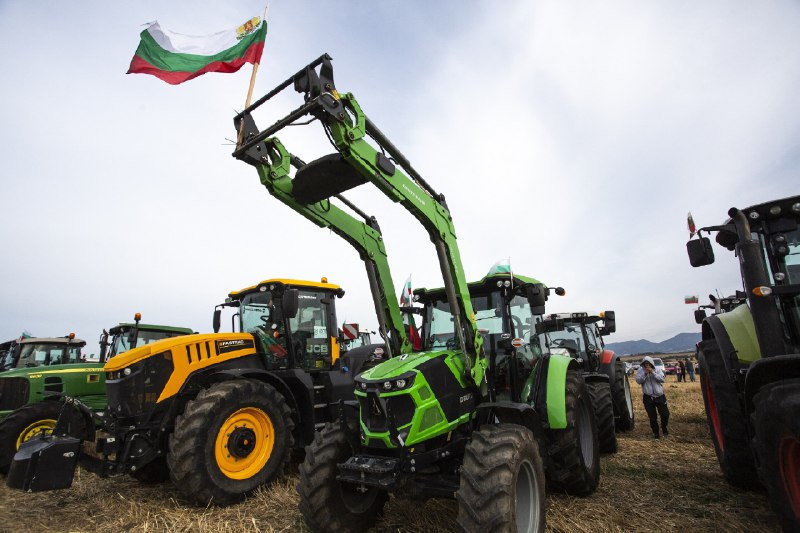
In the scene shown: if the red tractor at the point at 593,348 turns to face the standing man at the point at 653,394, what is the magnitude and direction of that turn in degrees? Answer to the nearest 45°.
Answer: approximately 90° to its left

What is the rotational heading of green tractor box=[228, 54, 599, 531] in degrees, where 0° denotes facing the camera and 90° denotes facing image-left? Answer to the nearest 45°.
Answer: approximately 45°

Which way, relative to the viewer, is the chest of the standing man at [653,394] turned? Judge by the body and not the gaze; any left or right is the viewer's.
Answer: facing the viewer

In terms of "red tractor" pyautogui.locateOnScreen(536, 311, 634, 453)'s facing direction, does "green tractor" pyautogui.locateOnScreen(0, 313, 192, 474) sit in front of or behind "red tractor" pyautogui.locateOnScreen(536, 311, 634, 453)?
in front

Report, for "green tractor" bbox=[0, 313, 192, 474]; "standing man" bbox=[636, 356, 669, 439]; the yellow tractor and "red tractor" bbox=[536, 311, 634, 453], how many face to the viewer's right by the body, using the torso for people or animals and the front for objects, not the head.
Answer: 0

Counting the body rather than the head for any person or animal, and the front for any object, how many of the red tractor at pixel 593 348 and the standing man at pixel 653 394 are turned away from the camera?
0

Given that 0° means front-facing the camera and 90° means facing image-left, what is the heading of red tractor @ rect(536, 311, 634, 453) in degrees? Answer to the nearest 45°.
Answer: approximately 45°
